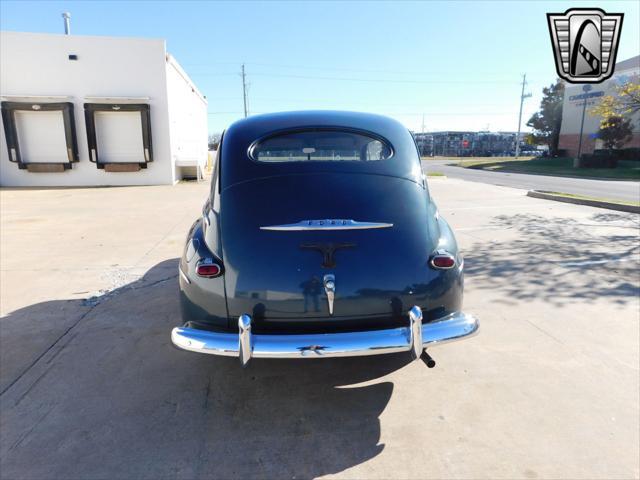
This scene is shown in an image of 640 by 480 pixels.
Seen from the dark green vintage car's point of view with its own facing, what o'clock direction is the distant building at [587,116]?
The distant building is roughly at 1 o'clock from the dark green vintage car.

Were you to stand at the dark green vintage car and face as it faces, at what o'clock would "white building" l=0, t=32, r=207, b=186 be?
The white building is roughly at 11 o'clock from the dark green vintage car.

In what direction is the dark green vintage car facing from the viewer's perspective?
away from the camera
